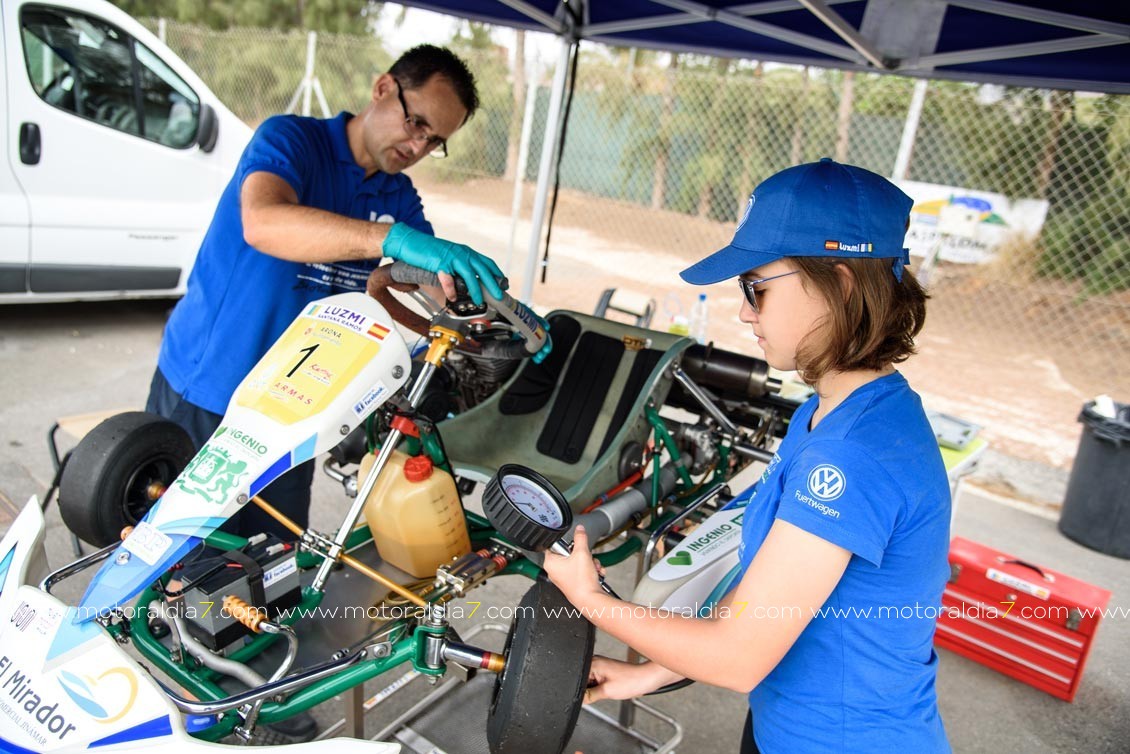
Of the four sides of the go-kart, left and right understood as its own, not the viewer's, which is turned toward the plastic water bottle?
back

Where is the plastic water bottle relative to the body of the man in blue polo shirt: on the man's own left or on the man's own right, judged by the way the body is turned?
on the man's own left

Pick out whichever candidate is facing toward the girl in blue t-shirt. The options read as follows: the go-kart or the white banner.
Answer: the white banner

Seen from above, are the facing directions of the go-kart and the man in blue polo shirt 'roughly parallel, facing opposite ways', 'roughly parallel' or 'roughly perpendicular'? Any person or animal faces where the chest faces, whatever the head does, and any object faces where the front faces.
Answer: roughly perpendicular

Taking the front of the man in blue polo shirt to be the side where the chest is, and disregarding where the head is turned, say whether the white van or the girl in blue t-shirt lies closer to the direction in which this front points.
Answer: the girl in blue t-shirt

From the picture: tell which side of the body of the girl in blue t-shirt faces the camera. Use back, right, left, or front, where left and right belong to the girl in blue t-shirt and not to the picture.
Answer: left

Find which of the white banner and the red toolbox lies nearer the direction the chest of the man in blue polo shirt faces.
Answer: the red toolbox

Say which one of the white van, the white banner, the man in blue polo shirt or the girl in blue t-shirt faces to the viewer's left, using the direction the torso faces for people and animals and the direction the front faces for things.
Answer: the girl in blue t-shirt

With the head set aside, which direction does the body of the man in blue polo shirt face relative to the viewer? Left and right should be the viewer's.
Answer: facing the viewer and to the right of the viewer

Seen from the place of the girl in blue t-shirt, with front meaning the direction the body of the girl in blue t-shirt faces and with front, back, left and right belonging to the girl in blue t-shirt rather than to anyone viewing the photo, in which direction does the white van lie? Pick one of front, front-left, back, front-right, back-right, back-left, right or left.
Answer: front-right

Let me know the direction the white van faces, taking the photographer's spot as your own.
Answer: facing to the right of the viewer

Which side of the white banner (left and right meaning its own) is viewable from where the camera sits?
front

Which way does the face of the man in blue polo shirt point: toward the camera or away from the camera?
toward the camera

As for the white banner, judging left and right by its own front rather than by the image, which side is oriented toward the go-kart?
front

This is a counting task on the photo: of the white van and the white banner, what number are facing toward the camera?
1
